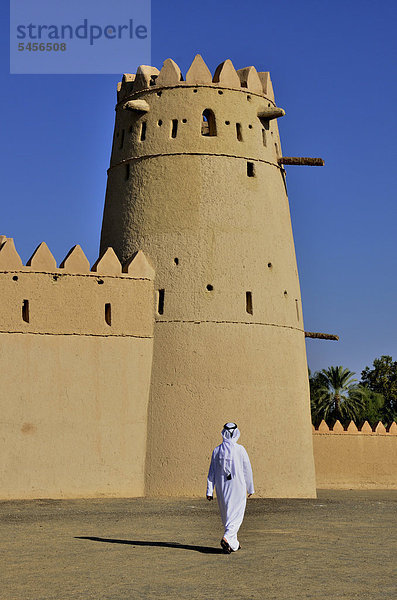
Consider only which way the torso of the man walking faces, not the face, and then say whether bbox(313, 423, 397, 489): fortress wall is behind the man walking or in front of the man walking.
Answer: in front

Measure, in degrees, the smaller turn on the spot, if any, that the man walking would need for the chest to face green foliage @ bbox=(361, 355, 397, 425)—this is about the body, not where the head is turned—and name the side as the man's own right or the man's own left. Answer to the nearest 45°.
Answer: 0° — they already face it

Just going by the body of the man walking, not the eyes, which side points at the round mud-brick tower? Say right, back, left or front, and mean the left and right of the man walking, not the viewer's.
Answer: front

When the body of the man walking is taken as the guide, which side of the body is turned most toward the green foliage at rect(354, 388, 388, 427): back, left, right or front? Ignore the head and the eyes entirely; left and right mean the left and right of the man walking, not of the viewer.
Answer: front

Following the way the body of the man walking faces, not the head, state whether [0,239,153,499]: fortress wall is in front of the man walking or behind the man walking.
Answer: in front

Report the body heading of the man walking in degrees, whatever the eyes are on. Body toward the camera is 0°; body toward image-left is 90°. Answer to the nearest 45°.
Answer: approximately 180°

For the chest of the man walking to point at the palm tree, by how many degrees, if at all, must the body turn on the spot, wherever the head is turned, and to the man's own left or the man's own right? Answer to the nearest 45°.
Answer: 0° — they already face it
